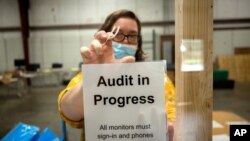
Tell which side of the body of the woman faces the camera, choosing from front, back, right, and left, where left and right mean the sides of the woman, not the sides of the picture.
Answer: front

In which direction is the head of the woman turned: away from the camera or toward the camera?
toward the camera
